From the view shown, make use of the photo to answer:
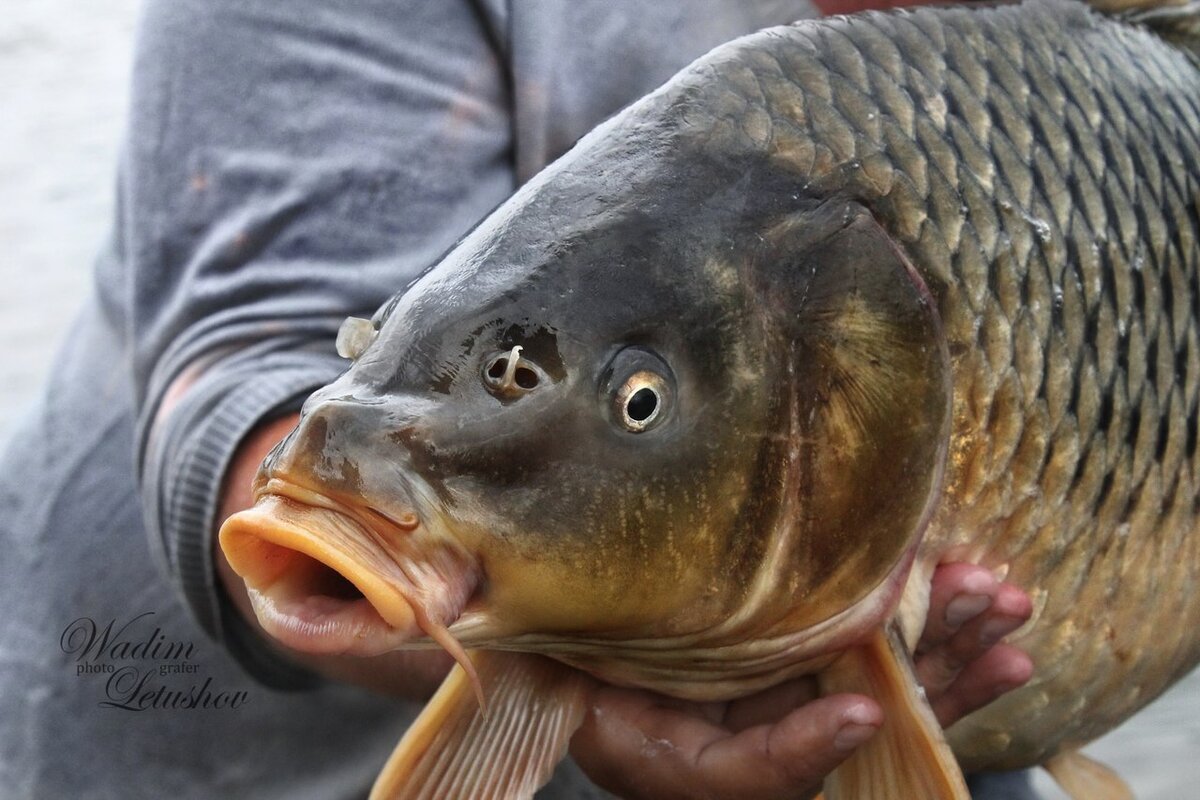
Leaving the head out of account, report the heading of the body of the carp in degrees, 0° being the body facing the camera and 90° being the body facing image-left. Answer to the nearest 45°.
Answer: approximately 45°
